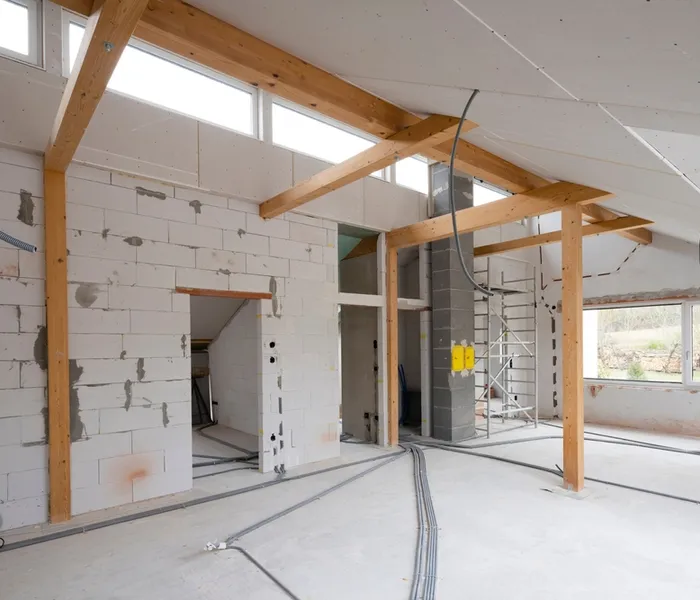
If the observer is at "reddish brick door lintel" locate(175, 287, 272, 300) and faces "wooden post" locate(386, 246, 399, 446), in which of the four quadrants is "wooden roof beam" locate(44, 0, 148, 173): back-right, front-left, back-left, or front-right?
back-right

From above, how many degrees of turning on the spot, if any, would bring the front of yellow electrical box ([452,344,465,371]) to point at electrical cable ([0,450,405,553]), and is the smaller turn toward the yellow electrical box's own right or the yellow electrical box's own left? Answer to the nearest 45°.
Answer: approximately 45° to the yellow electrical box's own right

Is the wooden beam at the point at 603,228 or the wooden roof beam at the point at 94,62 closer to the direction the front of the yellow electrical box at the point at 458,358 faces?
the wooden roof beam

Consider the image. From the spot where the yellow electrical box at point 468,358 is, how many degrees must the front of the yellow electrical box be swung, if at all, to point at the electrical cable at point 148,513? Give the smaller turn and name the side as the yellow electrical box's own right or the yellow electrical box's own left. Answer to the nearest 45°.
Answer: approximately 45° to the yellow electrical box's own right

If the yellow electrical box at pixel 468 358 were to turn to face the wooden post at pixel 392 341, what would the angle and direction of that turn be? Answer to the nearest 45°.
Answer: approximately 45° to its right

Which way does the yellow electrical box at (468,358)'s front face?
toward the camera

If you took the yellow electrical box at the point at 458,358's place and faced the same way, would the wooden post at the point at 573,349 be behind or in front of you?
in front

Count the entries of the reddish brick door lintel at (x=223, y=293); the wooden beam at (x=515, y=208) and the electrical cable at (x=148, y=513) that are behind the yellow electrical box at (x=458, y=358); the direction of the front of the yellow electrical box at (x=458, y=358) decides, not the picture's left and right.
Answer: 0

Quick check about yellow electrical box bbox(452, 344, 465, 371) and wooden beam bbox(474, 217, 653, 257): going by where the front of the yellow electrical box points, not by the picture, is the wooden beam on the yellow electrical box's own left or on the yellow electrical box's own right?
on the yellow electrical box's own left

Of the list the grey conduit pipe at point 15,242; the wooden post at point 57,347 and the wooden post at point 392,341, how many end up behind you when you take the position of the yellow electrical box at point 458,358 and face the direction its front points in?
0

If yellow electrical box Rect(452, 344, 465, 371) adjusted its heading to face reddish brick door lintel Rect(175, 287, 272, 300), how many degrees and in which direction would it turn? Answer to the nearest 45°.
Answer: approximately 45° to its right
